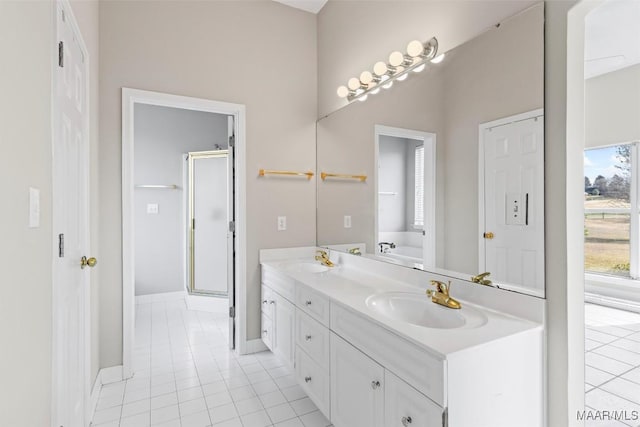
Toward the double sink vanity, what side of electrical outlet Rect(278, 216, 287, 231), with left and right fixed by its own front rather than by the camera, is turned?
front

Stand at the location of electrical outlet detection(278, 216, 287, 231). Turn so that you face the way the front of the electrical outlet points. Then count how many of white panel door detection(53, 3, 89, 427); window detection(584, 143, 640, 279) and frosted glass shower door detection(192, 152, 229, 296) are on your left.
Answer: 1

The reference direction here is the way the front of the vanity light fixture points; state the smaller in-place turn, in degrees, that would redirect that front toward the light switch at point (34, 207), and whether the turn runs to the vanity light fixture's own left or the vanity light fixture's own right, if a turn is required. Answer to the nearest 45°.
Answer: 0° — it already faces it

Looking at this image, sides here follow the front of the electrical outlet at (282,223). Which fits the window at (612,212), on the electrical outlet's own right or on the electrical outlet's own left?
on the electrical outlet's own left

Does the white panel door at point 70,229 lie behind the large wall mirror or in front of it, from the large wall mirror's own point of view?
in front

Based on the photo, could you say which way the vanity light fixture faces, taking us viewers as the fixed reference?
facing the viewer and to the left of the viewer

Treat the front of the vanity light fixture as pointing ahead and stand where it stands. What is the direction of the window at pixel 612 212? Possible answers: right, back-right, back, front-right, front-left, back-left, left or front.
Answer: back

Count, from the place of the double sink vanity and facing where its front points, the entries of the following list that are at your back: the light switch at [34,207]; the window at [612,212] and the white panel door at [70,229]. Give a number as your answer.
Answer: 1

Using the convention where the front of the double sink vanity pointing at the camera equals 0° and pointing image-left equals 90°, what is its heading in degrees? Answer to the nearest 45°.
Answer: approximately 45°

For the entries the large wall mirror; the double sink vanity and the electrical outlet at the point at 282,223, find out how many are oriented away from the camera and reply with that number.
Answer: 0

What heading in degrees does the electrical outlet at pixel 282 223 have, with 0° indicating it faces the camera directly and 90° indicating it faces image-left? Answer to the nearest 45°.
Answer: approximately 0°

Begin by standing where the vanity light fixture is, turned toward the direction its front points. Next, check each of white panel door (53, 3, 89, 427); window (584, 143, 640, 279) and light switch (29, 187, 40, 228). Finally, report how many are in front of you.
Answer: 2

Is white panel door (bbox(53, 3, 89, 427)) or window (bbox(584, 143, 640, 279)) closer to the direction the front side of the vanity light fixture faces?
the white panel door

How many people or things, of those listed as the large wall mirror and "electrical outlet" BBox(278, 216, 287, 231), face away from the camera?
0

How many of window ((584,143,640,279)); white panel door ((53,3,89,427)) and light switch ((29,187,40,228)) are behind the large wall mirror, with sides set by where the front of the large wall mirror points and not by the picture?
1
